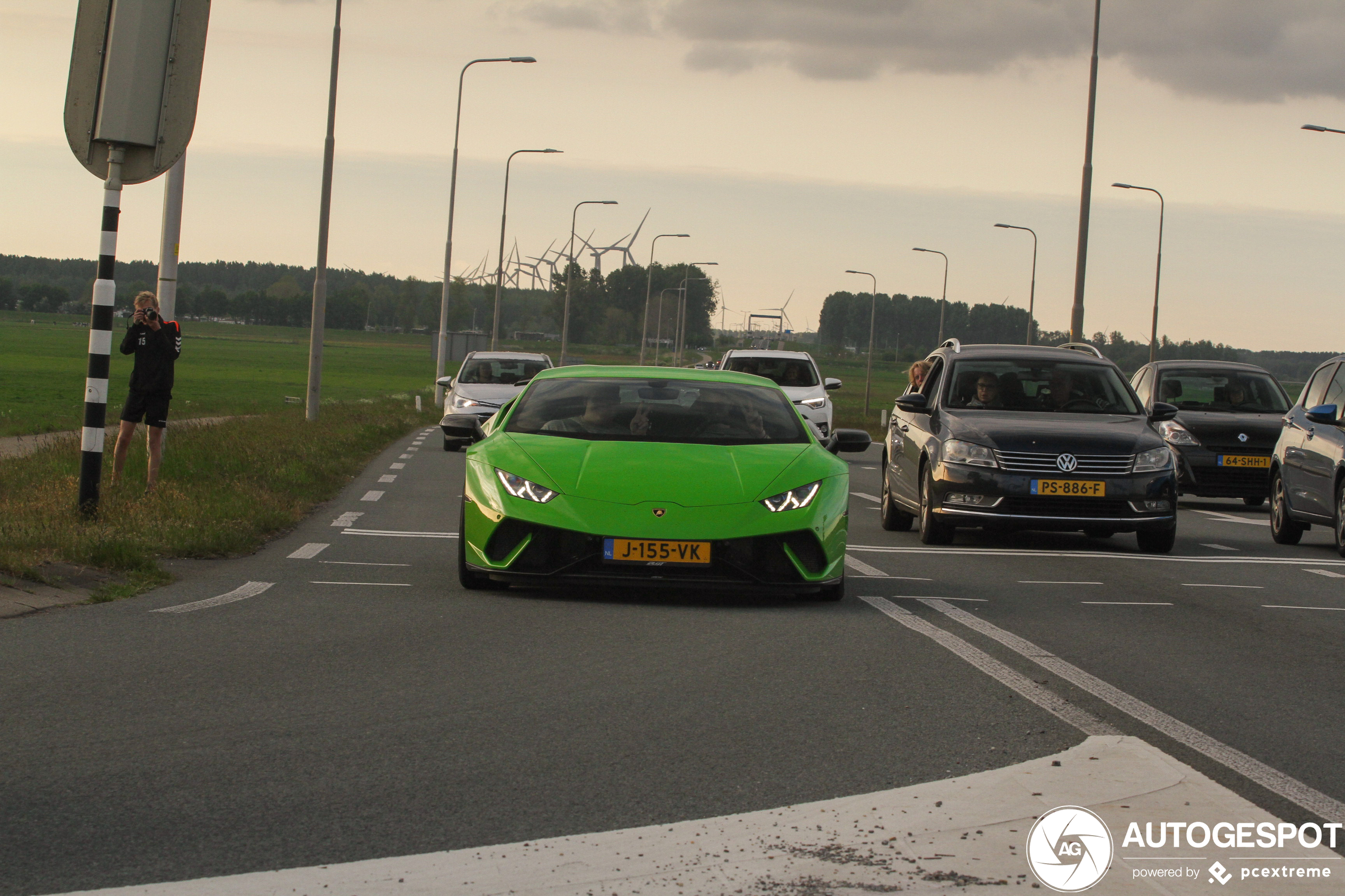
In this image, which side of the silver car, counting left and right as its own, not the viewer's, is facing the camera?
front

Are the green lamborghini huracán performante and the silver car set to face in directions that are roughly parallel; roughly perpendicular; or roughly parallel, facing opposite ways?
roughly parallel

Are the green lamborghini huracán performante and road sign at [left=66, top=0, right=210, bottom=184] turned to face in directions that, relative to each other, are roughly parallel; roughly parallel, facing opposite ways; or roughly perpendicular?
roughly parallel, facing opposite ways

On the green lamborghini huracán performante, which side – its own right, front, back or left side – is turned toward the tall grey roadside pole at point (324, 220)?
back

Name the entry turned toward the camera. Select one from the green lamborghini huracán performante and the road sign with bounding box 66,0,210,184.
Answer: the green lamborghini huracán performante

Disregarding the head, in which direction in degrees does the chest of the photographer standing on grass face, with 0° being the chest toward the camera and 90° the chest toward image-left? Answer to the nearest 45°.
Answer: approximately 0°

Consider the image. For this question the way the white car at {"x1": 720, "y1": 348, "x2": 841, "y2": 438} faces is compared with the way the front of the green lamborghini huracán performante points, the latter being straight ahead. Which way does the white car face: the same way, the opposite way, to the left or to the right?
the same way

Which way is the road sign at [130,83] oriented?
away from the camera

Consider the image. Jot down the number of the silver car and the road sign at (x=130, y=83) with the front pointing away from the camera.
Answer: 1

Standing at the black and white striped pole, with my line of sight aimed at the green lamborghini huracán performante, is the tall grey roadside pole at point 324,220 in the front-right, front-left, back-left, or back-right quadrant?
back-left

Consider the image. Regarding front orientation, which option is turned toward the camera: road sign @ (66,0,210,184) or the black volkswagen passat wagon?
the black volkswagen passat wagon

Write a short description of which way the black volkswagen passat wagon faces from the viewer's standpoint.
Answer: facing the viewer

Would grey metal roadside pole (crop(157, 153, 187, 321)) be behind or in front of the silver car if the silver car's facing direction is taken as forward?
in front

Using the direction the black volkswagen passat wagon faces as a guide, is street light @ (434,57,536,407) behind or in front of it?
behind
